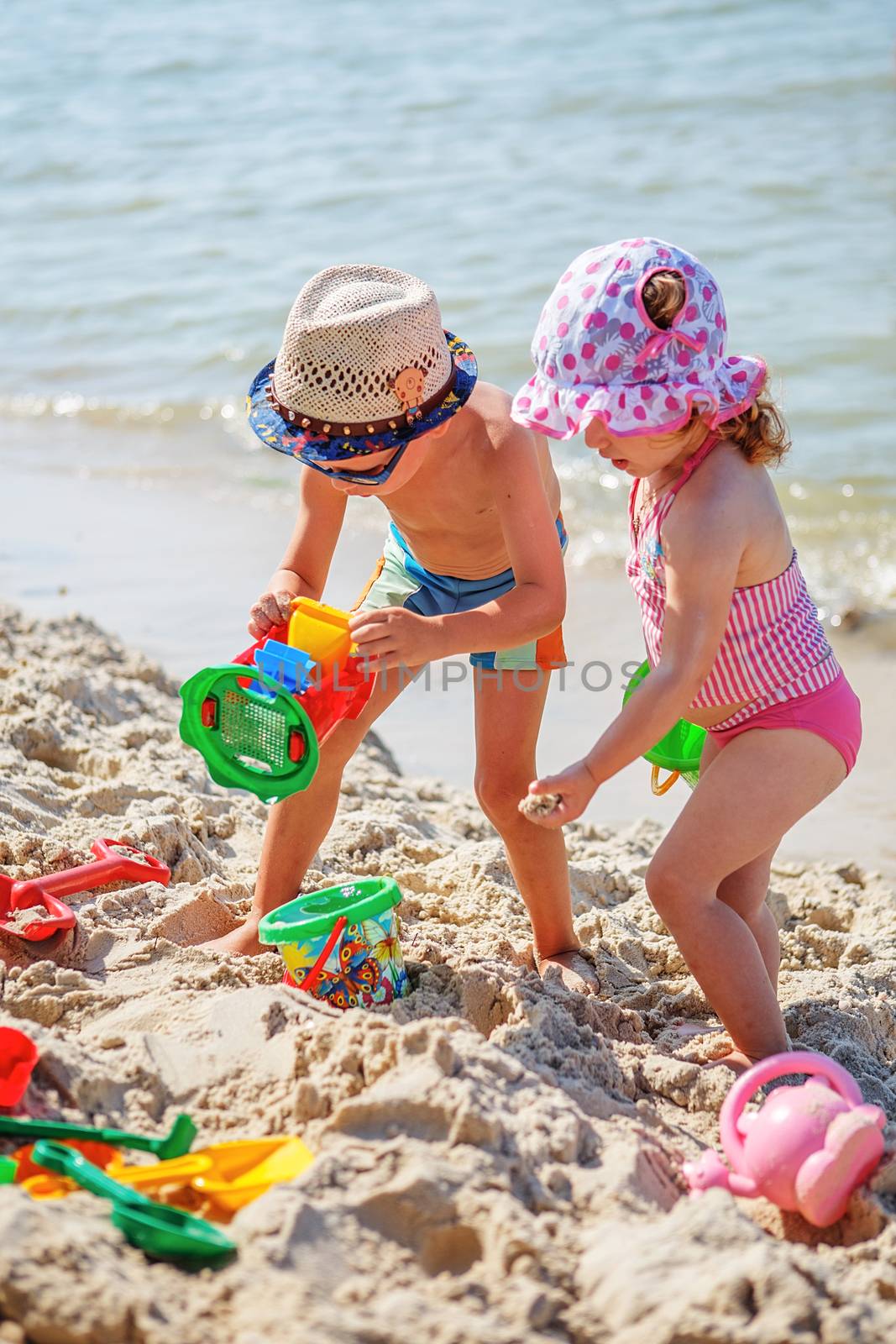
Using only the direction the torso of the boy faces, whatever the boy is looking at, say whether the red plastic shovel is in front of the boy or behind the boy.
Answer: in front

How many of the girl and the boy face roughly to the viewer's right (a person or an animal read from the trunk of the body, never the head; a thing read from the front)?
0

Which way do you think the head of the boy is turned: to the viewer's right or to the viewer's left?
to the viewer's left

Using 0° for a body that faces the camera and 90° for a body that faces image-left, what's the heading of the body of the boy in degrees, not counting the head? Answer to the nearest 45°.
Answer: approximately 45°

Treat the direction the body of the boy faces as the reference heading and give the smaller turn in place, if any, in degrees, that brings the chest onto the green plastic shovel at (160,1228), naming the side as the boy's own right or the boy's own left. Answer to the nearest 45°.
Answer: approximately 45° to the boy's own left

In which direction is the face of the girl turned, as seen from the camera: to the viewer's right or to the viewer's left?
to the viewer's left

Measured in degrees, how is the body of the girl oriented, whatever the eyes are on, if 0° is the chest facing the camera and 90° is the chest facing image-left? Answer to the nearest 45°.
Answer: approximately 90°
